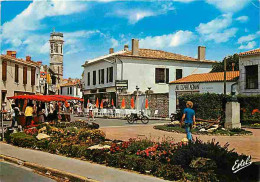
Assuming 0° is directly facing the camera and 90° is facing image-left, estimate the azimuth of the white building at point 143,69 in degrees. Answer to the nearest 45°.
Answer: approximately 45°

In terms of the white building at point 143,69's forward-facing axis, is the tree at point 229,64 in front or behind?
behind

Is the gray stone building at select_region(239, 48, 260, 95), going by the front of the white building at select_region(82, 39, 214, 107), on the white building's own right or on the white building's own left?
on the white building's own left

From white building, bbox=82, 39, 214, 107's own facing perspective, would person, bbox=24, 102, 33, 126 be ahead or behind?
ahead

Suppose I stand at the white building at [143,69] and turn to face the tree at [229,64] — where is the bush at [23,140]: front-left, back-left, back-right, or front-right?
back-right
